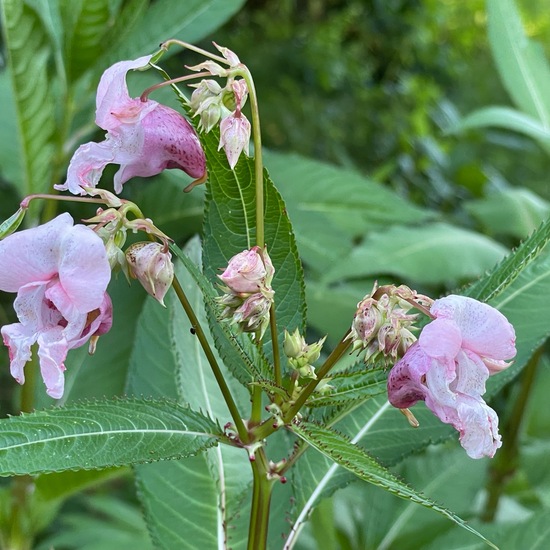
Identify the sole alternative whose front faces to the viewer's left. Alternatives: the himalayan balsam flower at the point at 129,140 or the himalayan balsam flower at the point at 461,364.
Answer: the himalayan balsam flower at the point at 129,140

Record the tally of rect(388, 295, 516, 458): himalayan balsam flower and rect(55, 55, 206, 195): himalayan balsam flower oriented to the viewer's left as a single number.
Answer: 1

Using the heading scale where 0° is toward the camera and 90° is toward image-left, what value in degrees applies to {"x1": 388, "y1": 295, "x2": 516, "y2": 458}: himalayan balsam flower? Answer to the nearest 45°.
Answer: approximately 315°

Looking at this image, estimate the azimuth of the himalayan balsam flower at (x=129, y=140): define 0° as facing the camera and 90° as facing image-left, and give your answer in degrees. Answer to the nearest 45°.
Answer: approximately 90°
